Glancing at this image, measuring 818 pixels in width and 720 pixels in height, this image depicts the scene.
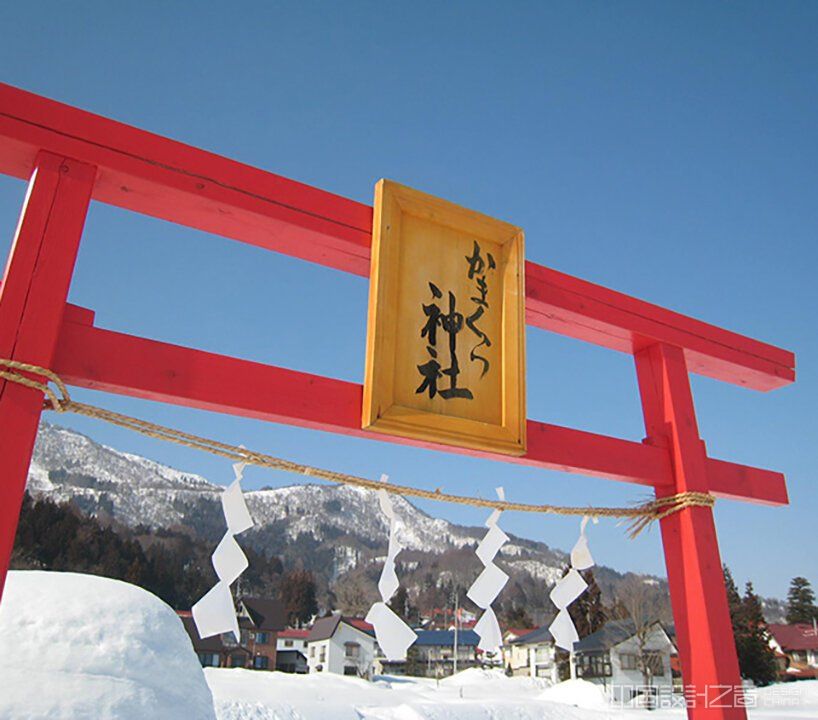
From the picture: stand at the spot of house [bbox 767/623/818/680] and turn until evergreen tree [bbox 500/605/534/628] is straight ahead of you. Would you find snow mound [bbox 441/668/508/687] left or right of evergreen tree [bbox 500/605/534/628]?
left

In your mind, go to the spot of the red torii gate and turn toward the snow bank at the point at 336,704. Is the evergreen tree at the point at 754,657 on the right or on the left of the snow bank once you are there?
right

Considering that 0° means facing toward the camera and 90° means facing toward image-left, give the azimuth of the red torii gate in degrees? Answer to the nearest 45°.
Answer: approximately 315°

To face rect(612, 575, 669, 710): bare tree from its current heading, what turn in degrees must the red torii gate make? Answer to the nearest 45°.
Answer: approximately 135° to its left

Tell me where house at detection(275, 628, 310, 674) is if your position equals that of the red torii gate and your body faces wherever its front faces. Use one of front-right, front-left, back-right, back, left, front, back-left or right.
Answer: back-left

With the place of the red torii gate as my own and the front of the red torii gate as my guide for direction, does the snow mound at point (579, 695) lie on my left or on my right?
on my left
